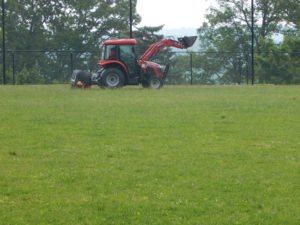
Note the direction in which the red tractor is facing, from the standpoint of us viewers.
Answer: facing to the right of the viewer
